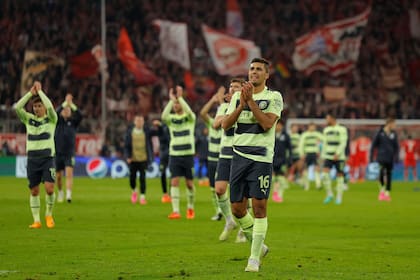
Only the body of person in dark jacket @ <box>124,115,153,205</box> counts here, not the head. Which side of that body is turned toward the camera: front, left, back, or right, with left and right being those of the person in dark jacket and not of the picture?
front

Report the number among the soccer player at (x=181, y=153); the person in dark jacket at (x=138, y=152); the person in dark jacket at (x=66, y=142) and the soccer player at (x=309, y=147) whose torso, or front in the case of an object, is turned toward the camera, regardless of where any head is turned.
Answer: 4

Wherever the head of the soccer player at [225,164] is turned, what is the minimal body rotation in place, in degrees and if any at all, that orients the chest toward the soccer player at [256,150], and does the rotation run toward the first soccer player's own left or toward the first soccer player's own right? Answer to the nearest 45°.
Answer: approximately 45° to the first soccer player's own left

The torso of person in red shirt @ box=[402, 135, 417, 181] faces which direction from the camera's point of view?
away from the camera

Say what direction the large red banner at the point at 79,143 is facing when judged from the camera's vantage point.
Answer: facing the viewer

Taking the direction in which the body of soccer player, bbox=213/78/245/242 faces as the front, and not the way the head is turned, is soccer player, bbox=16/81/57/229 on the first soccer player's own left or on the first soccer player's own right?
on the first soccer player's own right

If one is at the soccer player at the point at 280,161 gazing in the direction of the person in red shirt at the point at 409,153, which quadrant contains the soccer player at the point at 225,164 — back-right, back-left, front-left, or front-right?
back-right

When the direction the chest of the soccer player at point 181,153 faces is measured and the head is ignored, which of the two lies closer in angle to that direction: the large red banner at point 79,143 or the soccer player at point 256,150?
the soccer player

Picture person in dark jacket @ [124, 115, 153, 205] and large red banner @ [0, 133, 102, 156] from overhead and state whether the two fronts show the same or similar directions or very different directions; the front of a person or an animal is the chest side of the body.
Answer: same or similar directions

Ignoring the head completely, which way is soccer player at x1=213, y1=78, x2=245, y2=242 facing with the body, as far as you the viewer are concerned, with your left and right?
facing the viewer and to the left of the viewer

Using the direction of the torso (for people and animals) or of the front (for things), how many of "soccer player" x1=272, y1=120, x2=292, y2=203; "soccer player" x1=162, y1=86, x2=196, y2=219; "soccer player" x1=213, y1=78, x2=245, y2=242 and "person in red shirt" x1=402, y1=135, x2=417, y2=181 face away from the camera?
1
